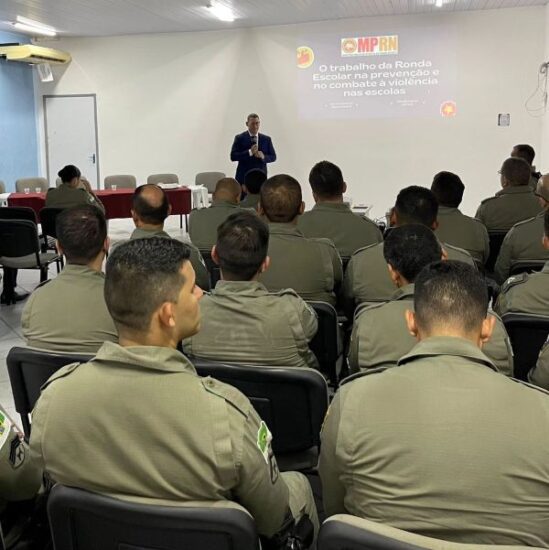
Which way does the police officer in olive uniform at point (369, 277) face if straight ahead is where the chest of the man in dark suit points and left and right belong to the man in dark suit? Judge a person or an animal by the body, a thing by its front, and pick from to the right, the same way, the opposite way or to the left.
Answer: the opposite way

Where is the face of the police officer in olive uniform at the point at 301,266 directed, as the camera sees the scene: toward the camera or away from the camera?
away from the camera

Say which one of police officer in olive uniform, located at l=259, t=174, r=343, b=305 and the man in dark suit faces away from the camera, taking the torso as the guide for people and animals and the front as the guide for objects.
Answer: the police officer in olive uniform

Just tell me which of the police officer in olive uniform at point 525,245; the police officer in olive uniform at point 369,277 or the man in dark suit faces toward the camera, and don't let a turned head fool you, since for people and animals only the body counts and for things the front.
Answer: the man in dark suit

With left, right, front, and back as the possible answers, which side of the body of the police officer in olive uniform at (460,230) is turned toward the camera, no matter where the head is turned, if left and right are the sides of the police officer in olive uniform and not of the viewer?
back

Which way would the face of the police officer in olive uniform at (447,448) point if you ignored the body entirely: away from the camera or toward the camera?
away from the camera

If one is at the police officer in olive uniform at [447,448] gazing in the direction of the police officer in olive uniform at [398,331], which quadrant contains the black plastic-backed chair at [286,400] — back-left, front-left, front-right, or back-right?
front-left

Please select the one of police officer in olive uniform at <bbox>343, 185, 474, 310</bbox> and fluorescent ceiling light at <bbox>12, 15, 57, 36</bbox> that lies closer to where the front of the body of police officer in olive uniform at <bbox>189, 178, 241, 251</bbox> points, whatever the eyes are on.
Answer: the fluorescent ceiling light

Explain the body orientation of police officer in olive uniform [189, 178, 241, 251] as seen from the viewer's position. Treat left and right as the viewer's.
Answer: facing away from the viewer

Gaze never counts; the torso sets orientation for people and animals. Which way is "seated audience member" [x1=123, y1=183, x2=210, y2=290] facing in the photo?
away from the camera

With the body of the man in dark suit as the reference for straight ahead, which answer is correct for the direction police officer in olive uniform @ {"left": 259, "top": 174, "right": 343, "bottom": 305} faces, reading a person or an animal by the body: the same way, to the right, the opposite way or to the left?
the opposite way

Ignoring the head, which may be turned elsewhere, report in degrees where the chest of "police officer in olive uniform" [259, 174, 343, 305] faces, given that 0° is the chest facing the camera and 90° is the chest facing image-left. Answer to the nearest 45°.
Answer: approximately 180°

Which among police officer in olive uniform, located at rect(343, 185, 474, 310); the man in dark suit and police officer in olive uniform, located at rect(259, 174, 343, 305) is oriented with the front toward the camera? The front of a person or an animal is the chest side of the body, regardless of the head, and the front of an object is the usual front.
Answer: the man in dark suit

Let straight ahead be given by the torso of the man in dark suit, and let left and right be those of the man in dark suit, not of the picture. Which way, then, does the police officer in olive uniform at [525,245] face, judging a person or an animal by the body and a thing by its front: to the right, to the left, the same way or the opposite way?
the opposite way

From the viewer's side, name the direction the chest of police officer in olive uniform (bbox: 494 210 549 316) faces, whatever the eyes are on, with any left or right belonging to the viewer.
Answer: facing away from the viewer

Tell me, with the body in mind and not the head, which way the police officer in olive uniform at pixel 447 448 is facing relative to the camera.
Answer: away from the camera

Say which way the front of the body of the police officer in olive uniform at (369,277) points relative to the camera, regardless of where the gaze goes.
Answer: away from the camera

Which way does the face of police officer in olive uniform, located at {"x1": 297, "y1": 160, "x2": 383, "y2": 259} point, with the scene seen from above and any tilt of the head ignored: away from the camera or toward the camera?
away from the camera

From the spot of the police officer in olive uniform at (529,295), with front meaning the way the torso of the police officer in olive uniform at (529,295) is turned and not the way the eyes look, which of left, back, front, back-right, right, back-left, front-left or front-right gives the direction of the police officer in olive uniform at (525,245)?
front
